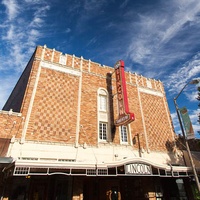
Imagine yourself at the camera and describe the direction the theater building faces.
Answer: facing the viewer and to the right of the viewer
